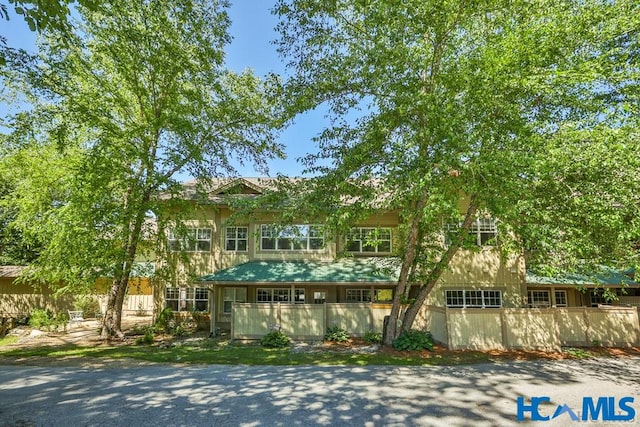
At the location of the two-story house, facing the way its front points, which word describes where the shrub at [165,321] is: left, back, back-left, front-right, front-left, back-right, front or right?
right

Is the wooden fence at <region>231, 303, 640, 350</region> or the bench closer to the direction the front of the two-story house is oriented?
the wooden fence

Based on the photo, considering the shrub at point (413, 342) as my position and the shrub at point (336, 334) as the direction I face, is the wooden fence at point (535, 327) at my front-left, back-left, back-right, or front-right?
back-right

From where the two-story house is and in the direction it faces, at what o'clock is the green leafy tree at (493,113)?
The green leafy tree is roughly at 11 o'clock from the two-story house.

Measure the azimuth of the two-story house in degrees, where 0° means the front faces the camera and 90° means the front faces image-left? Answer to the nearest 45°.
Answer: approximately 0°

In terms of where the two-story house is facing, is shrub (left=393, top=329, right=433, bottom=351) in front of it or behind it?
in front

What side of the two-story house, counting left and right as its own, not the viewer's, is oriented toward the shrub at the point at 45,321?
right

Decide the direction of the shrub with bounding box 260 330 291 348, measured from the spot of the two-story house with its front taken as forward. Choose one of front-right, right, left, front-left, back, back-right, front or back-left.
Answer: front
